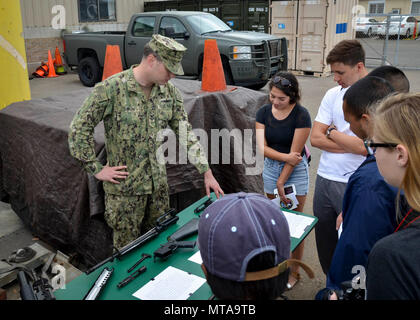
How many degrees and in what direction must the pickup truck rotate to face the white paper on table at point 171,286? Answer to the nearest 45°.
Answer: approximately 45° to its right

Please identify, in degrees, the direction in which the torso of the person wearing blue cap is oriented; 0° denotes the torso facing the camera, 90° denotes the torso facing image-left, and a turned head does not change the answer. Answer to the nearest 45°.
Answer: approximately 135°

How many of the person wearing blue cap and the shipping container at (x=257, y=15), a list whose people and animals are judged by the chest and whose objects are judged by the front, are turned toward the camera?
1

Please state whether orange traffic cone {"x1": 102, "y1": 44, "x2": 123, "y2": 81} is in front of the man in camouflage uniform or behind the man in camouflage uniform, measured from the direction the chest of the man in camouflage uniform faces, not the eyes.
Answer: behind

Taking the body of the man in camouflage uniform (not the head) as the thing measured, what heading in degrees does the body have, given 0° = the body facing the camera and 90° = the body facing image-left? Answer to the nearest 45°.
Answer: approximately 315°

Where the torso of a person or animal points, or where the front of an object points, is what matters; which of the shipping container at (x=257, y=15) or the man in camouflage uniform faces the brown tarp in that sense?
the shipping container

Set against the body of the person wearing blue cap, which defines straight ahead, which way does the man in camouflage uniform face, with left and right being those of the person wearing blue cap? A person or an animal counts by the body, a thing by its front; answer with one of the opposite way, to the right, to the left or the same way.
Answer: the opposite way

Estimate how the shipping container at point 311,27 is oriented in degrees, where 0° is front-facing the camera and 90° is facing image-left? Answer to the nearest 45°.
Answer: approximately 45°
